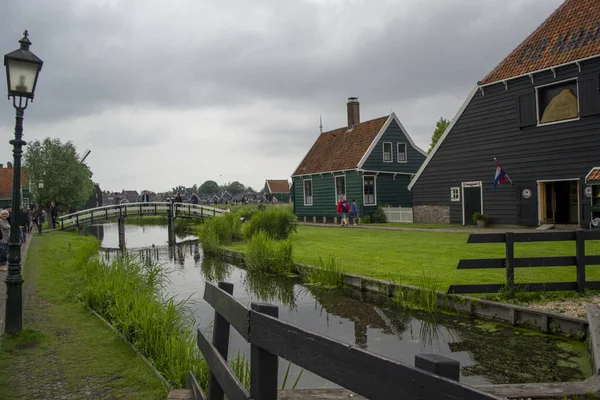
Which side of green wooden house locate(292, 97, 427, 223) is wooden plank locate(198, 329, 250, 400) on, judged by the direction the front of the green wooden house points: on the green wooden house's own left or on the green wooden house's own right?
on the green wooden house's own right

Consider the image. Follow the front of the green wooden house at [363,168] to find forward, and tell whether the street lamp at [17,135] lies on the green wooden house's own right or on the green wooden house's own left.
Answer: on the green wooden house's own right

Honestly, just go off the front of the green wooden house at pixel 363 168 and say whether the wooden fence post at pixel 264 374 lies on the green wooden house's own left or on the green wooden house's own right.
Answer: on the green wooden house's own right

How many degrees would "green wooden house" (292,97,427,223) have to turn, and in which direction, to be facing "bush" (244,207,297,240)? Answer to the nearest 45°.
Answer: approximately 45° to its right

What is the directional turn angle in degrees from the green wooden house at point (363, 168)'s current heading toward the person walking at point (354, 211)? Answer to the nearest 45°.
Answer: approximately 45° to its right

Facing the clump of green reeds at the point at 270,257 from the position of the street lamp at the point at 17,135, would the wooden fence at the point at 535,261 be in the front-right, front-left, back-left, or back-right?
front-right

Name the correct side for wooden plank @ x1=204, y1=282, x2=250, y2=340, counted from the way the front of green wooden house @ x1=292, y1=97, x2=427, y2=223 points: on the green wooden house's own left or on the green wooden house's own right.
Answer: on the green wooden house's own right

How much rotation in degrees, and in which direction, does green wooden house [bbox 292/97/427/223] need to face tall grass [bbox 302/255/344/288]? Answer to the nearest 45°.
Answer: approximately 45° to its right
